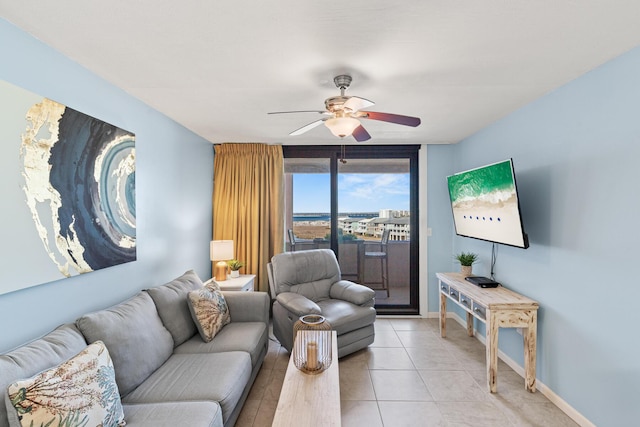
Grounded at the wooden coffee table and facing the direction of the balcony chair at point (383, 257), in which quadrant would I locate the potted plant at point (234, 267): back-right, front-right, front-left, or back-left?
front-left

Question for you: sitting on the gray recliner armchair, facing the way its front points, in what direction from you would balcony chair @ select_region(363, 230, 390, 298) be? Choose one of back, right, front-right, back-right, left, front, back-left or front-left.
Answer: left

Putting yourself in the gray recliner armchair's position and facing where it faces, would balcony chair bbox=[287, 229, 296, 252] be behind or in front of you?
behind

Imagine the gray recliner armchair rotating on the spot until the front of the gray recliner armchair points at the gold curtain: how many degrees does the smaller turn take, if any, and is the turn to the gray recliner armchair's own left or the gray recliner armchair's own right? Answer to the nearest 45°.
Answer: approximately 180°

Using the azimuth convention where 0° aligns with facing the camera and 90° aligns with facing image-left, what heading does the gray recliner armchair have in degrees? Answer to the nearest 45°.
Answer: approximately 315°

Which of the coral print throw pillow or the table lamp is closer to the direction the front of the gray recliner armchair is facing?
the coral print throw pillow

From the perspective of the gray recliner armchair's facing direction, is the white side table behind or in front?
behind

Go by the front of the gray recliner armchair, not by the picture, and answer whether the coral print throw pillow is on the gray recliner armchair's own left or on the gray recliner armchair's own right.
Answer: on the gray recliner armchair's own right

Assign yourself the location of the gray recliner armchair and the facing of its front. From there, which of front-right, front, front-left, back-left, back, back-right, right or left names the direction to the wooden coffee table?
front-right

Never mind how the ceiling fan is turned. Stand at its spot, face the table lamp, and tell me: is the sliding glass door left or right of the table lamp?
right

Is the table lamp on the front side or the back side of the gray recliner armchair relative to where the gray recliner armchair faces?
on the back side

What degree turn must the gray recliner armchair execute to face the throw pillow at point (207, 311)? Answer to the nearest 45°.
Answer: approximately 90° to its right

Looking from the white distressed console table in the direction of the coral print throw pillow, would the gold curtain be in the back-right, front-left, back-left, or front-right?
front-right

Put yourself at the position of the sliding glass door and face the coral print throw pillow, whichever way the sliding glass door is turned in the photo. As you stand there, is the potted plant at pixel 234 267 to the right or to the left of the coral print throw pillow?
right
